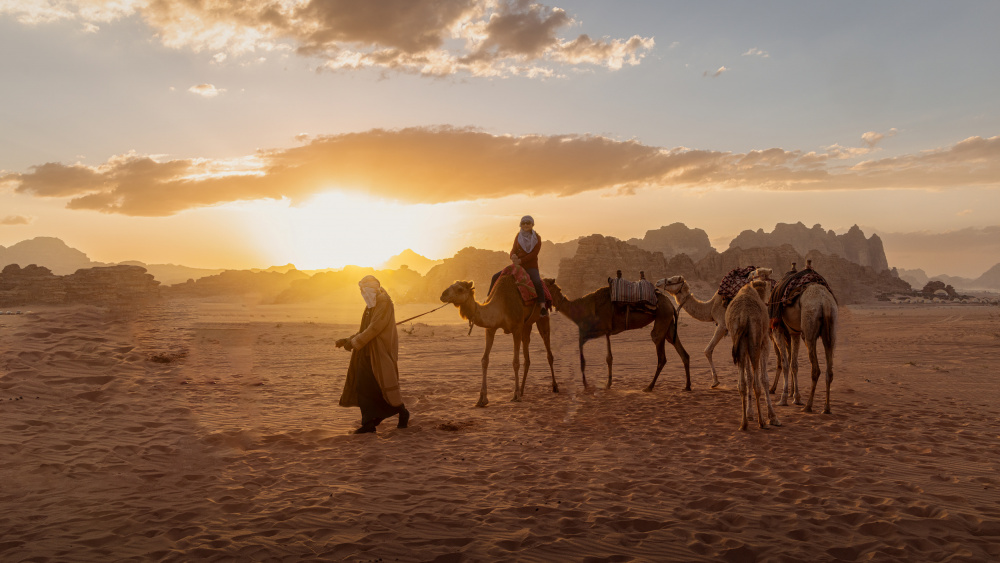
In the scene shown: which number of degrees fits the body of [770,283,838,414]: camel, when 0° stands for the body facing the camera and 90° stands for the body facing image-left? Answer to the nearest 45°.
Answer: approximately 135°

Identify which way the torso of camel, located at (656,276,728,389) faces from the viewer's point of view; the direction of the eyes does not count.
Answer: to the viewer's left

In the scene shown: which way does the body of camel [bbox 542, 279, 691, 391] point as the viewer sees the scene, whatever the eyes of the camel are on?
to the viewer's left

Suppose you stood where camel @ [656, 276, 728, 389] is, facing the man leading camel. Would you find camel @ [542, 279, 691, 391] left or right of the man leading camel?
right

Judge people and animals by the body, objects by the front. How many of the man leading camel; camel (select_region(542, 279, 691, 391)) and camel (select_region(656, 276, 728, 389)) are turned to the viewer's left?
3

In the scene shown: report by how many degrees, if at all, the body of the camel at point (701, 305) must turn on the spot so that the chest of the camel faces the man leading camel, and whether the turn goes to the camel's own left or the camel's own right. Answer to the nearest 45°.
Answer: approximately 45° to the camel's own left

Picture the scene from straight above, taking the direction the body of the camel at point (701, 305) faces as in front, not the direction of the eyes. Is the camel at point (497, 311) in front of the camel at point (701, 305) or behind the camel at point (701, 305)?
in front

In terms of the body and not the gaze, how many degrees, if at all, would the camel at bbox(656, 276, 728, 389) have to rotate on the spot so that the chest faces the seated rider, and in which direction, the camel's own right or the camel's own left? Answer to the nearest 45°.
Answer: approximately 45° to the camel's own left

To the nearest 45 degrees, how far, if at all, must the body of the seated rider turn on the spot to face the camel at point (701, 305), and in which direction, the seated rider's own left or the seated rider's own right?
approximately 135° to the seated rider's own left

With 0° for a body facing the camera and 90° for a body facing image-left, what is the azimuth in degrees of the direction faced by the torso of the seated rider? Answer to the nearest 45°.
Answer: approximately 45°

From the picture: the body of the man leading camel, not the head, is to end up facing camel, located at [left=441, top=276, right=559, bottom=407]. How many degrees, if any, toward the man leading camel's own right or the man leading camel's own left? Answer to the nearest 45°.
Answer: approximately 135° to the man leading camel's own right

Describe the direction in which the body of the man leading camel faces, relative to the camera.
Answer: to the viewer's left
